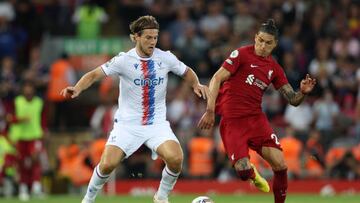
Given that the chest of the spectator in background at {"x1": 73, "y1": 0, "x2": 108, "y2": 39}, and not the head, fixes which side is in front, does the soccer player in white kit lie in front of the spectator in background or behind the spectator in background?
in front

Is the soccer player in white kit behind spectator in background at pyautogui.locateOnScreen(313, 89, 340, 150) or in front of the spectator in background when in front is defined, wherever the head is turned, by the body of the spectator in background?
in front

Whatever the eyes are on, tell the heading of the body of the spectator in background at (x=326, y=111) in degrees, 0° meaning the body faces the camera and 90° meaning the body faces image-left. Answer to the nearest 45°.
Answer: approximately 0°

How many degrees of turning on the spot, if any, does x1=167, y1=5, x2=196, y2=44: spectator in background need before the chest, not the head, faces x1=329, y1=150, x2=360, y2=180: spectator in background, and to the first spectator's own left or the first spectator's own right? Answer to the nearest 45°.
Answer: approximately 45° to the first spectator's own left

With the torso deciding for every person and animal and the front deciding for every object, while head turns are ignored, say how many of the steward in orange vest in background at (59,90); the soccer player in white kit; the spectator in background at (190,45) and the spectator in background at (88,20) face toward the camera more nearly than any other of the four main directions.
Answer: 3

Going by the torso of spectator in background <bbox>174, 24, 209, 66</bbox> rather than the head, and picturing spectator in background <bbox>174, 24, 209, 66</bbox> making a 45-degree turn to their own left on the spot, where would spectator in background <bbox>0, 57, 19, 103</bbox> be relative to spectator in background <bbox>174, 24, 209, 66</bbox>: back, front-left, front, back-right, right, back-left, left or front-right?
back-right

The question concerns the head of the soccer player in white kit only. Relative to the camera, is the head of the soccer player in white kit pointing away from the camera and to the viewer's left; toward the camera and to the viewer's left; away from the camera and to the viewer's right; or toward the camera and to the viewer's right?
toward the camera and to the viewer's right
